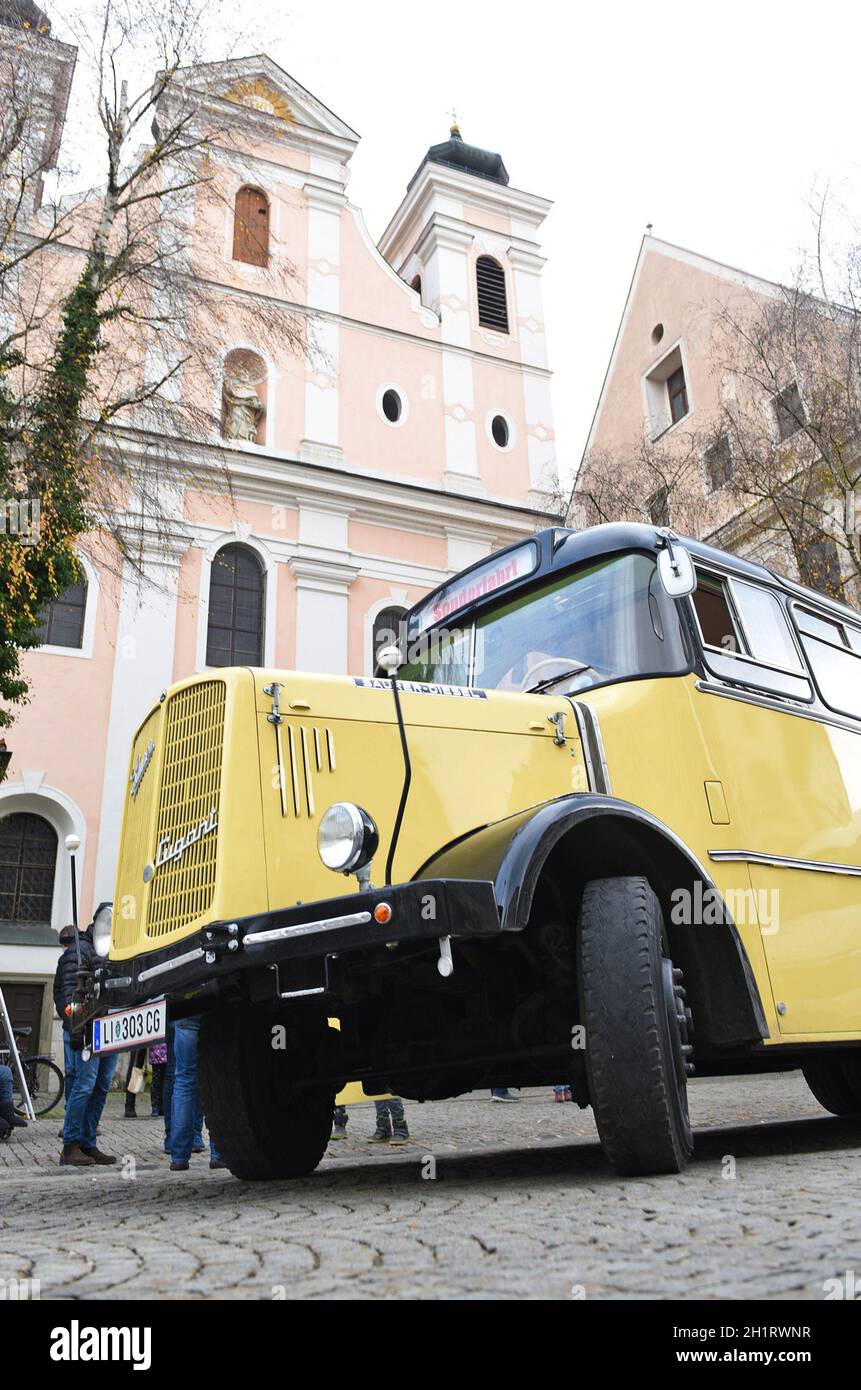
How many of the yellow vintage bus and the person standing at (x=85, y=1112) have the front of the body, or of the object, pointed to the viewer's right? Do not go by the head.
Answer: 1

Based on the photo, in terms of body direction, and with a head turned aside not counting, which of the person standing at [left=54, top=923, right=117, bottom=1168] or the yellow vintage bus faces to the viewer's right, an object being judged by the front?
the person standing

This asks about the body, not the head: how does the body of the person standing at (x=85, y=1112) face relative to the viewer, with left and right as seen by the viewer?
facing to the right of the viewer

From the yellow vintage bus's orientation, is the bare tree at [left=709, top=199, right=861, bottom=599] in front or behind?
behind

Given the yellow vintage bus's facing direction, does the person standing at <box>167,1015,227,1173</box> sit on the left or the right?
on its right

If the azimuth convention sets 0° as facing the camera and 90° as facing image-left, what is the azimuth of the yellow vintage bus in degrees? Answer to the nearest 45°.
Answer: approximately 45°

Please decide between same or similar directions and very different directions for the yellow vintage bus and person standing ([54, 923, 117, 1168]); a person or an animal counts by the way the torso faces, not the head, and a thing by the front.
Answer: very different directions
